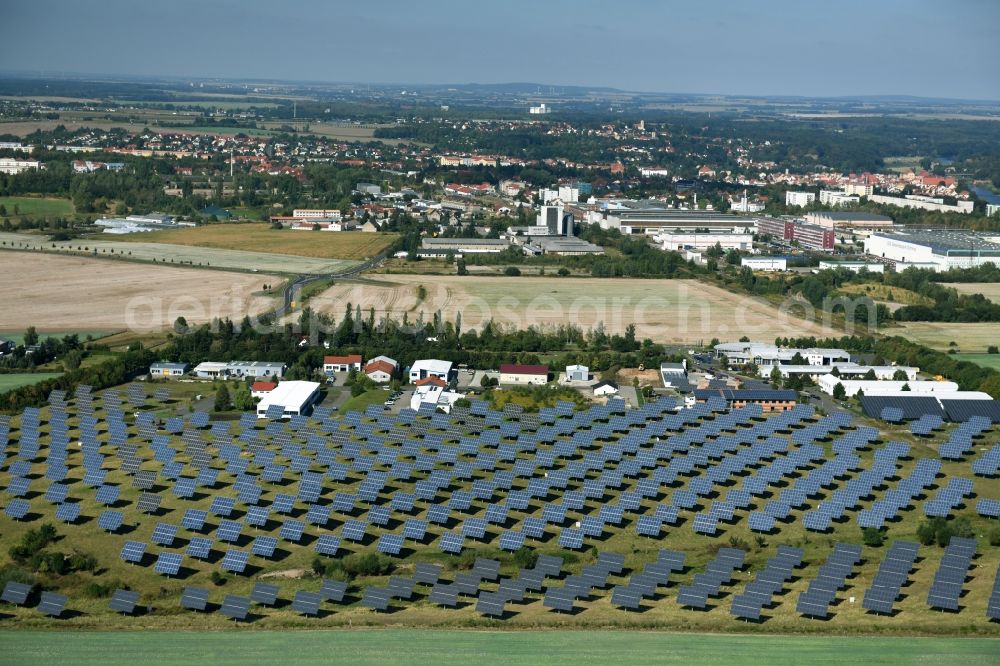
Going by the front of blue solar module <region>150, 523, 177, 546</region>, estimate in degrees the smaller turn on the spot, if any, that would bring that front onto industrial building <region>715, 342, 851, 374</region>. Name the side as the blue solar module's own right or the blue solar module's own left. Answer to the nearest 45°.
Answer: approximately 180°

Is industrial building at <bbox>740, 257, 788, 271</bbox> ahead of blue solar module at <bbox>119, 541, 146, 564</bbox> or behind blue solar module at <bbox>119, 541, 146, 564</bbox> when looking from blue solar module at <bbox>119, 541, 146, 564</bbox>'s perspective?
behind

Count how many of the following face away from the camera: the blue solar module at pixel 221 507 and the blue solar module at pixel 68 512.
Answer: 0

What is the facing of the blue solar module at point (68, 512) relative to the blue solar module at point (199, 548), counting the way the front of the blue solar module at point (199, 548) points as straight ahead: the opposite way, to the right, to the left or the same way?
the same way

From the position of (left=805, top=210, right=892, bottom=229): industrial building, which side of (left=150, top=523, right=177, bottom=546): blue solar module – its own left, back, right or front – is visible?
back

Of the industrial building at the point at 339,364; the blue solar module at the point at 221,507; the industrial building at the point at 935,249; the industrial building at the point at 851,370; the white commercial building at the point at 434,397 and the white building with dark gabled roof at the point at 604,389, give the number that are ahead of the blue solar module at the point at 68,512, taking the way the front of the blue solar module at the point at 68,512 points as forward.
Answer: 0

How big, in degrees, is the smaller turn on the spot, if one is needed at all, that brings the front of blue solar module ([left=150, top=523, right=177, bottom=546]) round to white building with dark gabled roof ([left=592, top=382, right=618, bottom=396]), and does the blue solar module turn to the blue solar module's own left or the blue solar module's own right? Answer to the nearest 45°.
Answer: approximately 180°

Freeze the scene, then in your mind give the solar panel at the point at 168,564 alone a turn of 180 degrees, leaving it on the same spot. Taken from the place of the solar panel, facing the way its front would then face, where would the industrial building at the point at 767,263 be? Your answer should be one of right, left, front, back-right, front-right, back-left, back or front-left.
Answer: front

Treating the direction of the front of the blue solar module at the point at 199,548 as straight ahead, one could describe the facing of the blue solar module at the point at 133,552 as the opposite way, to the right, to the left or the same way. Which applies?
the same way

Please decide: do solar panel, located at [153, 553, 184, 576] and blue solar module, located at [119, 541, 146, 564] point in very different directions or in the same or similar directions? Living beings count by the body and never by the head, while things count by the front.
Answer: same or similar directions

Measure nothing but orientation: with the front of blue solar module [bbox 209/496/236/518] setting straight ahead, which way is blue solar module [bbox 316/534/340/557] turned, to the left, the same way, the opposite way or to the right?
the same way

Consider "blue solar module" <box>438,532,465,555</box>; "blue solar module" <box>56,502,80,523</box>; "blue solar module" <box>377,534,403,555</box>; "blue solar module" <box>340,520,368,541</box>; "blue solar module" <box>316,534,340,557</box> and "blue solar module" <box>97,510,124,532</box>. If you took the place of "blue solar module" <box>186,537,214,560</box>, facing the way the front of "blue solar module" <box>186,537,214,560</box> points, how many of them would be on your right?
2

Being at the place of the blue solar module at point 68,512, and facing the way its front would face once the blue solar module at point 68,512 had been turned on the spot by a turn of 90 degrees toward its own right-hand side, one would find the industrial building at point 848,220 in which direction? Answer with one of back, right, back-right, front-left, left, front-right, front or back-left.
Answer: right

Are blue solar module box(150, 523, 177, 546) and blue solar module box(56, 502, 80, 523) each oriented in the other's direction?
no

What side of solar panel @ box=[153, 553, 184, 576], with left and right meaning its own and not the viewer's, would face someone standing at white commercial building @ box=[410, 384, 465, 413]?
back

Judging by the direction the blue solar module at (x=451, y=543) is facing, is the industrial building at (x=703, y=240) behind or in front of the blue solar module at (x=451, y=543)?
behind

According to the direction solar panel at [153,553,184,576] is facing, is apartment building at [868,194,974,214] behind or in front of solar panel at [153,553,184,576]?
behind

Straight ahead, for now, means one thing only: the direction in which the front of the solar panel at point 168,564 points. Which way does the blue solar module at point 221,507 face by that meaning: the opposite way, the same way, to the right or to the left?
the same way

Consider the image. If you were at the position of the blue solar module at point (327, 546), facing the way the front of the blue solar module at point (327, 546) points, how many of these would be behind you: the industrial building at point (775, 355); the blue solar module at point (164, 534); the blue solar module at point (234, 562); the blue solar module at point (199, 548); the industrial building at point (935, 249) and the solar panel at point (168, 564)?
2

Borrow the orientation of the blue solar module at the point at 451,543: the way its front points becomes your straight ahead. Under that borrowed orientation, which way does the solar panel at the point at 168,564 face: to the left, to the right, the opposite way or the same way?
the same way

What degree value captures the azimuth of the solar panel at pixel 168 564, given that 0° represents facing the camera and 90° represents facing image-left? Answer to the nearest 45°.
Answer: approximately 45°

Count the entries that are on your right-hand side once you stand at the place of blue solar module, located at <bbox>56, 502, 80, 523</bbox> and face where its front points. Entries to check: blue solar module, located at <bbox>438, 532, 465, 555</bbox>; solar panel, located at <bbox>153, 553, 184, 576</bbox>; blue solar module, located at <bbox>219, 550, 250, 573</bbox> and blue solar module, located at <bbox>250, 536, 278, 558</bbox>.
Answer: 0

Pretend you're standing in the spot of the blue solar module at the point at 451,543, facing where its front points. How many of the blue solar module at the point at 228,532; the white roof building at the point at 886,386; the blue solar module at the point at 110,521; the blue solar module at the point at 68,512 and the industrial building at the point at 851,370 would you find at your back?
2
